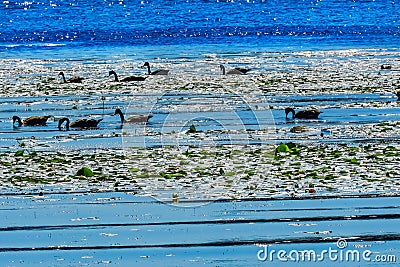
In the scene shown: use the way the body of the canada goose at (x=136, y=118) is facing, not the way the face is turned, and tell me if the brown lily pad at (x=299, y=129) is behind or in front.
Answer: behind

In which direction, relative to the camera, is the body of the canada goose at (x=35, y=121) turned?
to the viewer's left

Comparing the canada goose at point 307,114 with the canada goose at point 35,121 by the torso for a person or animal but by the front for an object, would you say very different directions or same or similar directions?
same or similar directions

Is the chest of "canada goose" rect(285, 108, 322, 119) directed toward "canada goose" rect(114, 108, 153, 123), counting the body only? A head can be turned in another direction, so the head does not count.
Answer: yes

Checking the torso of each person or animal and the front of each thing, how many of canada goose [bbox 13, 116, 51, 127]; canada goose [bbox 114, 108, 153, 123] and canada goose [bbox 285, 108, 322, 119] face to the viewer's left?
3

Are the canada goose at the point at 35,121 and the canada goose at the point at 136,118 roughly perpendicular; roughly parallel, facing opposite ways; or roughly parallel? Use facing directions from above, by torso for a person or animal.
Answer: roughly parallel

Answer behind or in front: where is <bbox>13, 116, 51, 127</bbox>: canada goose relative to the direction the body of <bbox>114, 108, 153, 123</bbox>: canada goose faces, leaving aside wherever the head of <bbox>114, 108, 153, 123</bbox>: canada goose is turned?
in front

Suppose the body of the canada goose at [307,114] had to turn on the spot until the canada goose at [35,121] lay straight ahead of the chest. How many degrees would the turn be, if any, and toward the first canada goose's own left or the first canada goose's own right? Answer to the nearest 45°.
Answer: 0° — it already faces it

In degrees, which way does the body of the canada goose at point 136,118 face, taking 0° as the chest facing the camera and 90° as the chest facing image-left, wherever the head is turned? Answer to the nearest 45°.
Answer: approximately 90°

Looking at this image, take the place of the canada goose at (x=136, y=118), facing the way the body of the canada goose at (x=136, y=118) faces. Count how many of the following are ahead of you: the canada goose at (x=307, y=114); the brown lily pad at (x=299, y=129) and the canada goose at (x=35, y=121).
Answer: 1

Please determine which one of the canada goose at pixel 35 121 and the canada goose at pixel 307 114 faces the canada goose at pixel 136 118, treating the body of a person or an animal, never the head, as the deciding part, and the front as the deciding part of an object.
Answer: the canada goose at pixel 307 114

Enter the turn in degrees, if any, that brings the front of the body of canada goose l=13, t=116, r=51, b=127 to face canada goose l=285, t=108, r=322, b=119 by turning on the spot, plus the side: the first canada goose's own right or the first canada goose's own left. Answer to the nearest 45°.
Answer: approximately 180°

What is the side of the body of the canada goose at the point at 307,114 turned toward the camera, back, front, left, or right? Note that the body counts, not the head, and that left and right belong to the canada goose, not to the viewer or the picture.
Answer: left

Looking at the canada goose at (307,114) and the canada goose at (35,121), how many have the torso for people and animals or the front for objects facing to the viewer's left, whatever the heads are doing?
2

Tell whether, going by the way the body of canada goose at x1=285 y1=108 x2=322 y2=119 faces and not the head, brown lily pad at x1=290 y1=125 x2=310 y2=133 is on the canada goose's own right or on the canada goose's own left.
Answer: on the canada goose's own left
